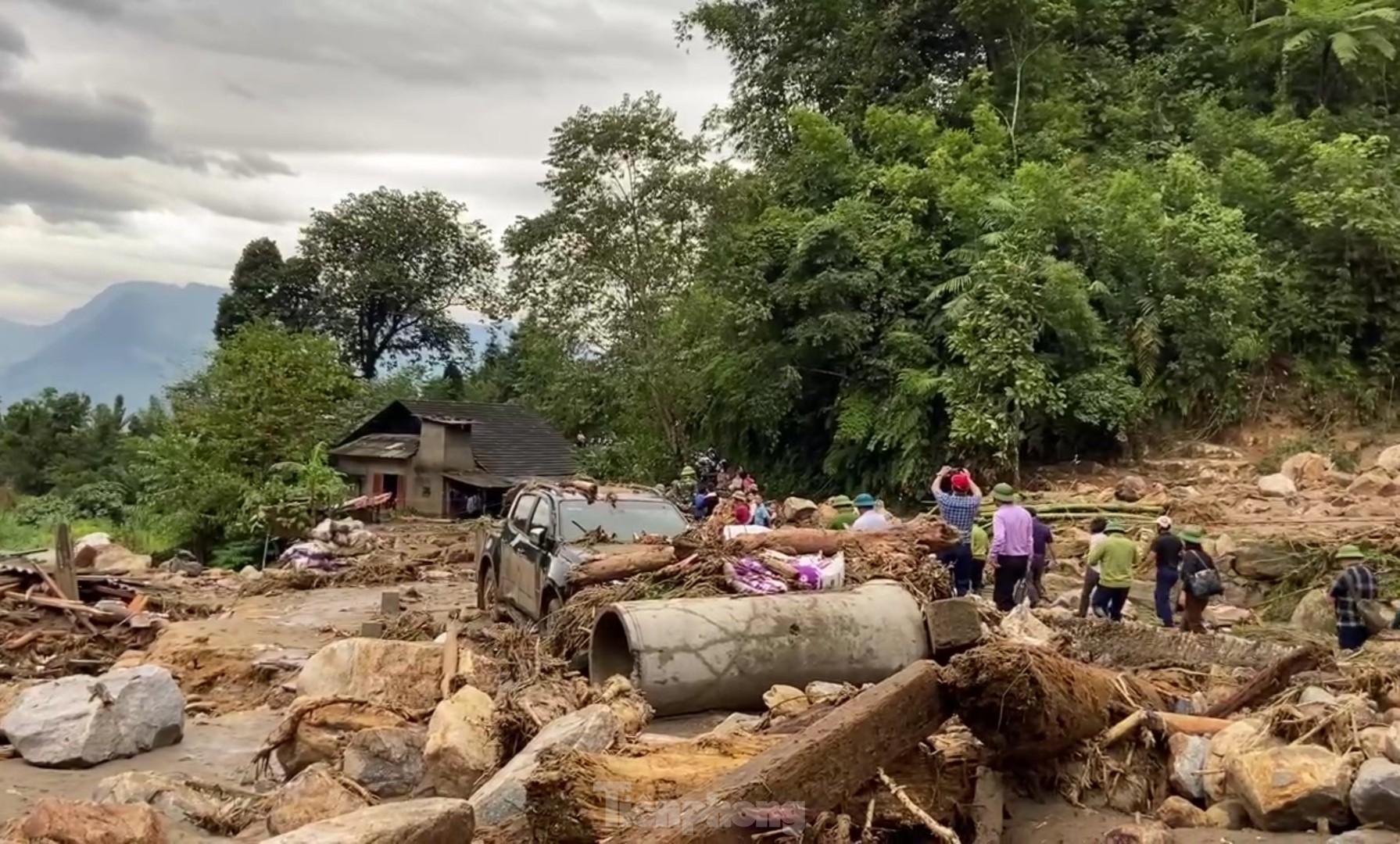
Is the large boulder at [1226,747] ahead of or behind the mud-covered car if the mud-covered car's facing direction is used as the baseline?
ahead

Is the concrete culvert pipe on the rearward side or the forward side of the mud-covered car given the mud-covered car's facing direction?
on the forward side

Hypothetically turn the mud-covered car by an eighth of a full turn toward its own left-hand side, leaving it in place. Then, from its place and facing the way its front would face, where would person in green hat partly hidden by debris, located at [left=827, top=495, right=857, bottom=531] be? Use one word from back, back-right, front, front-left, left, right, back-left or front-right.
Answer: front-left

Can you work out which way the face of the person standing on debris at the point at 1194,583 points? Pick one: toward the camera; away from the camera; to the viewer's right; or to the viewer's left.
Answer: away from the camera

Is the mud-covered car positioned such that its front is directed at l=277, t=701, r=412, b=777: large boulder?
no

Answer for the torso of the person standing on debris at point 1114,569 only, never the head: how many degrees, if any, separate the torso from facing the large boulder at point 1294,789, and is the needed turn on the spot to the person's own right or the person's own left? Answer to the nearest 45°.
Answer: approximately 180°

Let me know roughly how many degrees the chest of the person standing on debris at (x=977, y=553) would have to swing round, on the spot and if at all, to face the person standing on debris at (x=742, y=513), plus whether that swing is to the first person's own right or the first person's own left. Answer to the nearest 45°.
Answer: approximately 90° to the first person's own left

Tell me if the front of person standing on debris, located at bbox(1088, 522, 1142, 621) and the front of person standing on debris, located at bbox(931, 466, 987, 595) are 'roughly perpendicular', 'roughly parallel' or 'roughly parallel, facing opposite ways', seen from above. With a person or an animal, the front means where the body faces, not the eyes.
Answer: roughly parallel

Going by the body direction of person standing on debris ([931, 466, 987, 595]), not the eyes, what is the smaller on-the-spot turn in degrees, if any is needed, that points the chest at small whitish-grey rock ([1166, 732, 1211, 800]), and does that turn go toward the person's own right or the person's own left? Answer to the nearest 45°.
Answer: approximately 180°

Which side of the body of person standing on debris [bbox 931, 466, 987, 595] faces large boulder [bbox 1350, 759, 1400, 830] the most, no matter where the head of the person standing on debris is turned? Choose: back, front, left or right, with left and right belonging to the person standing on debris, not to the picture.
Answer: back

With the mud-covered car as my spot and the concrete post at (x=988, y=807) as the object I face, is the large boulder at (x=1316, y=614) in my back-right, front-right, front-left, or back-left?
front-left

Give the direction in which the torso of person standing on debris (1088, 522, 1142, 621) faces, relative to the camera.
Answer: away from the camera

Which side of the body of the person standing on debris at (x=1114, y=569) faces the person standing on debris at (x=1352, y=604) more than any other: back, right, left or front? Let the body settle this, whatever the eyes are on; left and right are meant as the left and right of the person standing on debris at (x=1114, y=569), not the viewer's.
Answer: right

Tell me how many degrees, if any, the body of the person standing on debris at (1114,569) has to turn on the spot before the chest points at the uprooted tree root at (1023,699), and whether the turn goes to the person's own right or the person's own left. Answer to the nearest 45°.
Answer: approximately 180°

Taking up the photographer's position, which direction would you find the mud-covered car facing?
facing the viewer and to the right of the viewer

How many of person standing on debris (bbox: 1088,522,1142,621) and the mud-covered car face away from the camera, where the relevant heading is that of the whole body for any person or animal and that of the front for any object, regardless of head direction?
1

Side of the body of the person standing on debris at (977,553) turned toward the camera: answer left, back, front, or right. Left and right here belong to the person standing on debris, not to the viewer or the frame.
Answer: back

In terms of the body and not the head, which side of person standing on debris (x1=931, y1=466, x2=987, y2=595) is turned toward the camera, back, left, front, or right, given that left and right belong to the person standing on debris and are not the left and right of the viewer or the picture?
back

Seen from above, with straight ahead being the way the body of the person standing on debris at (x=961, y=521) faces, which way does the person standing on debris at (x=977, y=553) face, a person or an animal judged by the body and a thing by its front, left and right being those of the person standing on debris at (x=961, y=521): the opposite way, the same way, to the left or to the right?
the same way

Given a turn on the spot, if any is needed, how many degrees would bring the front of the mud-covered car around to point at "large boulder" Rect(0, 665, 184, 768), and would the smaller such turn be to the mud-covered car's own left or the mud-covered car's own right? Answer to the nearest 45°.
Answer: approximately 90° to the mud-covered car's own right

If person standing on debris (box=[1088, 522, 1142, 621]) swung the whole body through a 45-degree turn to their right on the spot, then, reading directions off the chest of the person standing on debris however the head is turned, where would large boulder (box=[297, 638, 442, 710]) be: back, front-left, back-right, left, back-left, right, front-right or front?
back
